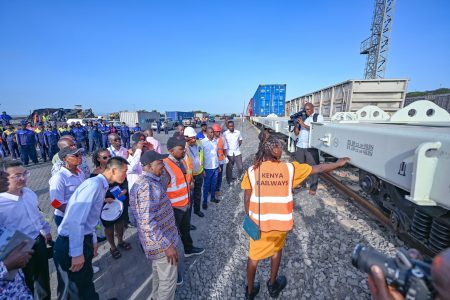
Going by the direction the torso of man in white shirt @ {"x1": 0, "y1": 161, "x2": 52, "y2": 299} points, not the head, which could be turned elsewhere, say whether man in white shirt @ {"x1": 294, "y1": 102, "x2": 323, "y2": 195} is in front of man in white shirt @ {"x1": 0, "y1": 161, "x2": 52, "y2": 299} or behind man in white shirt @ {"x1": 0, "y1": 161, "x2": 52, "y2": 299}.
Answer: in front

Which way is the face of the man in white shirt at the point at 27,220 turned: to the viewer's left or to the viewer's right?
to the viewer's right

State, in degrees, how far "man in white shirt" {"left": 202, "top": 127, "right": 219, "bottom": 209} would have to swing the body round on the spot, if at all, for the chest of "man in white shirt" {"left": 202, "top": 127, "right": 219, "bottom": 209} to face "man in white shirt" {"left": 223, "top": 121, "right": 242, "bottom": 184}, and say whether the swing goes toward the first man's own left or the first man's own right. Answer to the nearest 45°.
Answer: approximately 90° to the first man's own left

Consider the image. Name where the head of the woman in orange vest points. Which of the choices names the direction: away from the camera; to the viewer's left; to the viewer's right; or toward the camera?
away from the camera

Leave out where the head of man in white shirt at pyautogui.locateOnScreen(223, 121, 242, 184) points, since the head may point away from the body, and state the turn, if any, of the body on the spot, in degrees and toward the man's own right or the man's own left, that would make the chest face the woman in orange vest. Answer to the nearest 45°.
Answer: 0° — they already face them

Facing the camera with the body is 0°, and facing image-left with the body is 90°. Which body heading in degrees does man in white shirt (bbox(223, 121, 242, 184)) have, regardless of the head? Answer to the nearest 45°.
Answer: approximately 0°

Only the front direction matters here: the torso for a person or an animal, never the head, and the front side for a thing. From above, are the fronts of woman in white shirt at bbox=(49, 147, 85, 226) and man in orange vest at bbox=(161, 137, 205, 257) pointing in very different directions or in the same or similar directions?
same or similar directions

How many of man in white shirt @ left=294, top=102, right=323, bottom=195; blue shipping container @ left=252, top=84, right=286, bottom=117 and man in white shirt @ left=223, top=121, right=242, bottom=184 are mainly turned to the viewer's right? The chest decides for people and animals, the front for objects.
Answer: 0

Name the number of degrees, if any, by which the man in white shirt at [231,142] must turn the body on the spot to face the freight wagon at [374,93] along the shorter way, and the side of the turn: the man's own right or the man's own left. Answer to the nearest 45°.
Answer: approximately 90° to the man's own left

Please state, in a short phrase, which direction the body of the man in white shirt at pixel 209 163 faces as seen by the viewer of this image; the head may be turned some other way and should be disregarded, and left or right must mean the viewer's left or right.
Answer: facing the viewer and to the right of the viewer

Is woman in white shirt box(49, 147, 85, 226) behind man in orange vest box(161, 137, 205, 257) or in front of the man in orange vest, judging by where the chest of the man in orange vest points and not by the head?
behind
